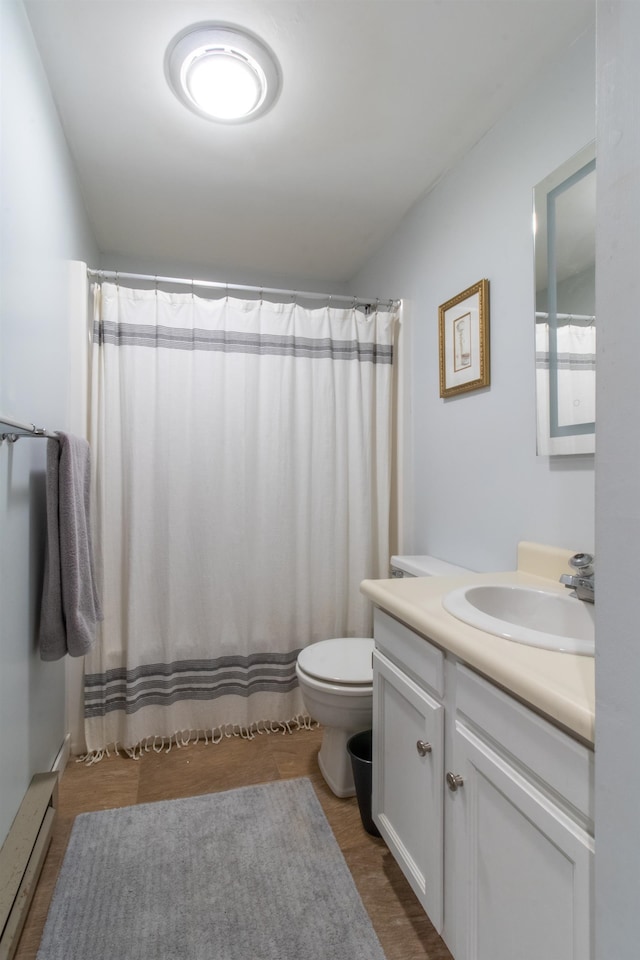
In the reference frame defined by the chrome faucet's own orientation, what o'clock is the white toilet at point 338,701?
The white toilet is roughly at 2 o'clock from the chrome faucet.

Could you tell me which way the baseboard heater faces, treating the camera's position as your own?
facing to the right of the viewer

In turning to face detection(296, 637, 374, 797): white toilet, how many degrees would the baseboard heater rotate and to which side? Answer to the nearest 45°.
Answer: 0° — it already faces it

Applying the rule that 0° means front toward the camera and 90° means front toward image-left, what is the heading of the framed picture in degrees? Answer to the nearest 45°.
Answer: approximately 45°

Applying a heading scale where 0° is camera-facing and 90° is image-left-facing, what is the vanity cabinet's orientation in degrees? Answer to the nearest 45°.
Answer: approximately 45°

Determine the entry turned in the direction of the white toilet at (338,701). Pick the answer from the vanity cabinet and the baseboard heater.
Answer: the baseboard heater

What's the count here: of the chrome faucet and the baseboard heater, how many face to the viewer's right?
1

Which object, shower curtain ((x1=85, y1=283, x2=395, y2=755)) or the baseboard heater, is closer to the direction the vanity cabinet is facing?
the baseboard heater

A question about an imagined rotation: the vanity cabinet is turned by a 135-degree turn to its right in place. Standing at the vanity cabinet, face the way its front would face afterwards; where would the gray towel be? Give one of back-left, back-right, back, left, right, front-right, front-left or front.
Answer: left

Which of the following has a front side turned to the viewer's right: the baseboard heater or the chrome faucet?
the baseboard heater

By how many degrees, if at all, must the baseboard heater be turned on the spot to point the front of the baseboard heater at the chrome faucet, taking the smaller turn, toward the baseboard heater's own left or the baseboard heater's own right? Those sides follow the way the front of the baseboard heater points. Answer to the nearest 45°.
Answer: approximately 45° to the baseboard heater's own right

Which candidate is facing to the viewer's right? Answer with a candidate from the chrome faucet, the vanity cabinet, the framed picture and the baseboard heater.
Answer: the baseboard heater
